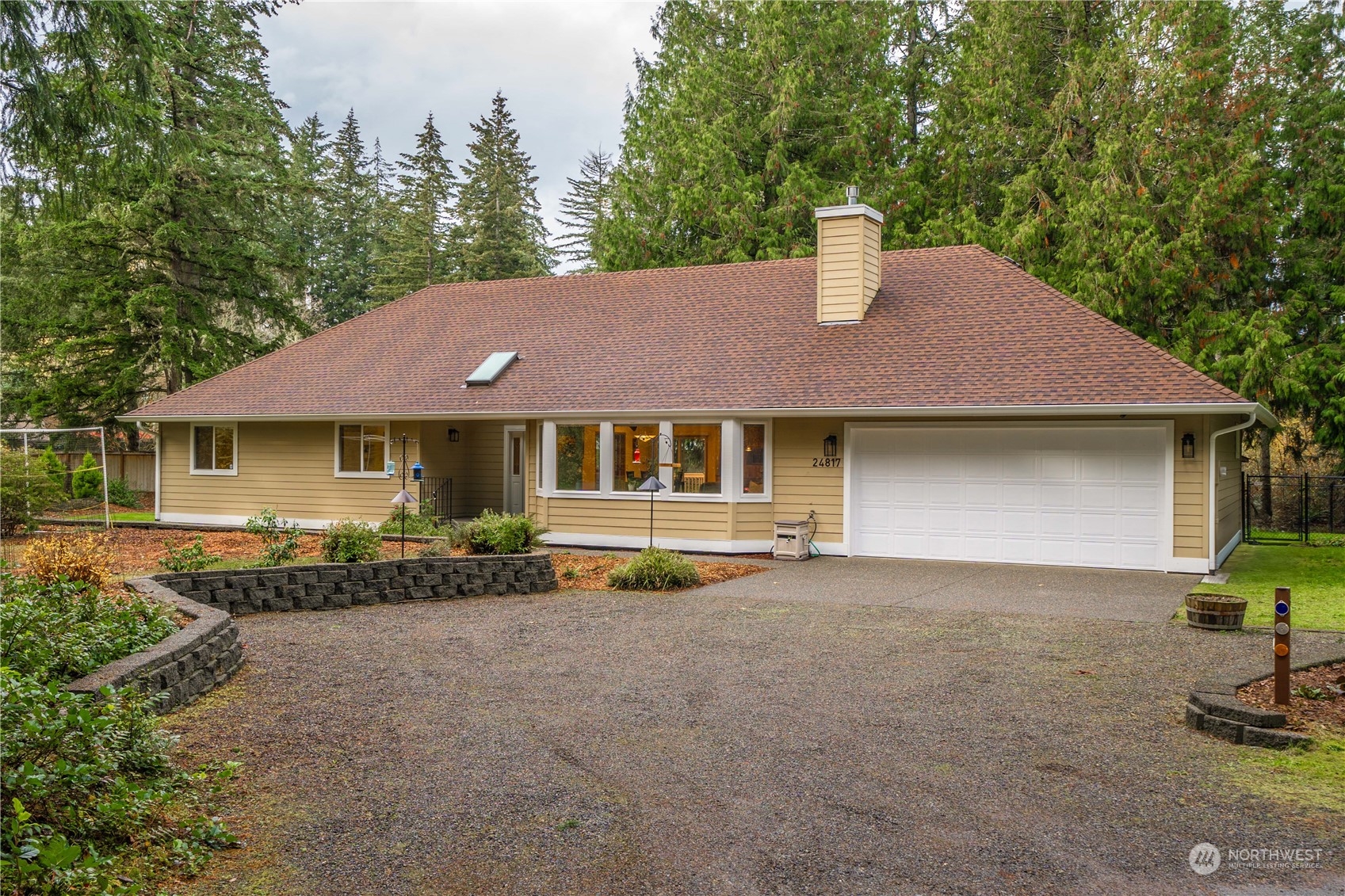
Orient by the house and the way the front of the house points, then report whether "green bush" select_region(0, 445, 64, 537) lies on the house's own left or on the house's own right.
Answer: on the house's own right

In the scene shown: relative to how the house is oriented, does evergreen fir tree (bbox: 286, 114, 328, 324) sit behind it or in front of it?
behind

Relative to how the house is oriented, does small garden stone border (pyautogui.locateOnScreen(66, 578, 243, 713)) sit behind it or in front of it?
in front

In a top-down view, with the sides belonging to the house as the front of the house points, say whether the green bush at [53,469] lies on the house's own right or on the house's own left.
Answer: on the house's own right

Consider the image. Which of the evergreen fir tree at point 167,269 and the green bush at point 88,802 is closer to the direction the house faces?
the green bush

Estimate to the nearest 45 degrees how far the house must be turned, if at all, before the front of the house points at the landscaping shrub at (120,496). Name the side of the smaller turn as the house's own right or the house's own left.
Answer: approximately 135° to the house's own right

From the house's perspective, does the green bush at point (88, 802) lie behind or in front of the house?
in front

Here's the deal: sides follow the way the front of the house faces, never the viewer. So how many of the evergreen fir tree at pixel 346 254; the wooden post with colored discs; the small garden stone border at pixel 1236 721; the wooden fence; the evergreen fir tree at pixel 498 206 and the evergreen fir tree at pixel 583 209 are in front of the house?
2

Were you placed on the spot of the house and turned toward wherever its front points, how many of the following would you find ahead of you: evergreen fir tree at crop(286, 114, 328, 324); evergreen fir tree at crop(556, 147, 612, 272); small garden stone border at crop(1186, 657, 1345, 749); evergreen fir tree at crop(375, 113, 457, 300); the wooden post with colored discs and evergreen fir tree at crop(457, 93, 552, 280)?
2

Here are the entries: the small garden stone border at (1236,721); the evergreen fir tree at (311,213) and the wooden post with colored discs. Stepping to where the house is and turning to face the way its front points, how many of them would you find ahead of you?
2

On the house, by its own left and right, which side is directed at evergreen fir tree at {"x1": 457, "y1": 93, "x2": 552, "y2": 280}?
back

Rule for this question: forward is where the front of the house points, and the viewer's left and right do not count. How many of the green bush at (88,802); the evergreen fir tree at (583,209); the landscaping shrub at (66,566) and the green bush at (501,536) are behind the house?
1

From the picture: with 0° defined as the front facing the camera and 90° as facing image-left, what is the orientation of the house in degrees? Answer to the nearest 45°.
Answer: approximately 0°

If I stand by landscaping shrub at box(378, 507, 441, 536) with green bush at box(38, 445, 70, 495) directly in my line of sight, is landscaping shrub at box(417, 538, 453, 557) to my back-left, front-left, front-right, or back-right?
back-left

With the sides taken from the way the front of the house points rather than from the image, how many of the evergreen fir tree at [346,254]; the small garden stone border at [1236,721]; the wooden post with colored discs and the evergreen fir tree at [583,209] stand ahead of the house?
2
